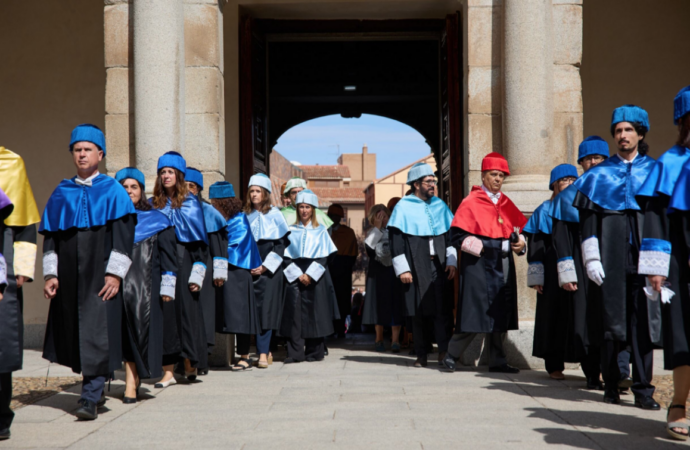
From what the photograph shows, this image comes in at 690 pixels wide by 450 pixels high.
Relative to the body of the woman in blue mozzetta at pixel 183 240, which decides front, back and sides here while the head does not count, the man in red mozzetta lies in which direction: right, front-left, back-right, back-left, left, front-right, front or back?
back-left

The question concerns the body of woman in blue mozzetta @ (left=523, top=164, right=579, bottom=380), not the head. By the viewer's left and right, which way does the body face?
facing the viewer and to the right of the viewer

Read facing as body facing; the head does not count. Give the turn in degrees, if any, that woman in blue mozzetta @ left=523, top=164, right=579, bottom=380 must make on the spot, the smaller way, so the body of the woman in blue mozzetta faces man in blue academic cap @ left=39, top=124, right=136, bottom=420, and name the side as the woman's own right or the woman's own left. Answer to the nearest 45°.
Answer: approximately 90° to the woman's own right

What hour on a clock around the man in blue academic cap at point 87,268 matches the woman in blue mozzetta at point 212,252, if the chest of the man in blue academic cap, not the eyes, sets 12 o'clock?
The woman in blue mozzetta is roughly at 7 o'clock from the man in blue academic cap.

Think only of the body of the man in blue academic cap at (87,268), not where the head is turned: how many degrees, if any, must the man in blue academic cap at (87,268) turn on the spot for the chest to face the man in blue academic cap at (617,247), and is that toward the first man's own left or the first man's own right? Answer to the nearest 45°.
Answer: approximately 90° to the first man's own left

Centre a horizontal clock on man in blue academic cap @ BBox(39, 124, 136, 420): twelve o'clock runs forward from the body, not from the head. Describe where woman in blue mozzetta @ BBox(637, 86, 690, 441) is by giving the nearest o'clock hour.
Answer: The woman in blue mozzetta is roughly at 10 o'clock from the man in blue academic cap.

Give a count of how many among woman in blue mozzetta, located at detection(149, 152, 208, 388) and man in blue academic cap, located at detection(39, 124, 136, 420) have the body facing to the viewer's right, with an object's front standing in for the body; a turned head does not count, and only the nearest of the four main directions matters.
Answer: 0

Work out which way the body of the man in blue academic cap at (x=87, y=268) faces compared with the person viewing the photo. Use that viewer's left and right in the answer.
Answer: facing the viewer

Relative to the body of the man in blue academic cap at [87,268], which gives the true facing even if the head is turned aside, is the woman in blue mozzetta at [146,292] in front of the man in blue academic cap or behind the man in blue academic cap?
behind

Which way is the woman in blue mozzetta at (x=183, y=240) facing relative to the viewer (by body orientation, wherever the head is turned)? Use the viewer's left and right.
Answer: facing the viewer and to the left of the viewer

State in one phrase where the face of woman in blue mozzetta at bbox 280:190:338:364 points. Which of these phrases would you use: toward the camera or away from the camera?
toward the camera

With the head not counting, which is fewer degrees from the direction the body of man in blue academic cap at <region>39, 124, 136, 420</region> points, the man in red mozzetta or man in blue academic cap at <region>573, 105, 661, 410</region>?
the man in blue academic cap

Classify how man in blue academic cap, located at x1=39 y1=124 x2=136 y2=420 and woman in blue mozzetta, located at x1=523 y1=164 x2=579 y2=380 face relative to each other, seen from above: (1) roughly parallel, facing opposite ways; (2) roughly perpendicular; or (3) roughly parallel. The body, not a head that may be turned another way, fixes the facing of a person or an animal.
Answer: roughly parallel

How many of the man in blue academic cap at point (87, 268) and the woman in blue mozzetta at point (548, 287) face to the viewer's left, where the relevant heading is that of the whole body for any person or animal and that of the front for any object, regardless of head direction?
0

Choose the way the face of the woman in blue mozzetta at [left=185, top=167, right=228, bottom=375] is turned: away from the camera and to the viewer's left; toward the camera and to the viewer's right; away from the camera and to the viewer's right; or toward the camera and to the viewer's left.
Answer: toward the camera and to the viewer's left
